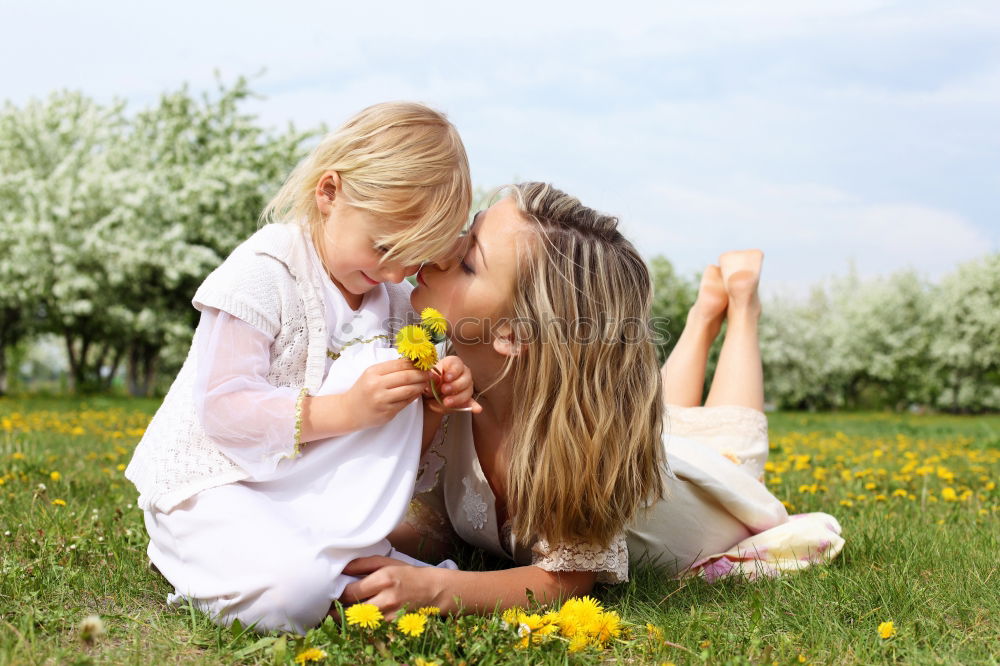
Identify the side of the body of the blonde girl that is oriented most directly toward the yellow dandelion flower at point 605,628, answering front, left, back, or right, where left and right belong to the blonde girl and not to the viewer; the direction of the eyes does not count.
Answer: front

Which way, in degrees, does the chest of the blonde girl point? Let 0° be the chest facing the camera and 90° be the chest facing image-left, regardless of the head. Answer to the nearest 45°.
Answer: approximately 315°

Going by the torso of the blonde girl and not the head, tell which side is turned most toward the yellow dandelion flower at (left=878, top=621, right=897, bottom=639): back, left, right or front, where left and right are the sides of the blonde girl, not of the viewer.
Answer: front

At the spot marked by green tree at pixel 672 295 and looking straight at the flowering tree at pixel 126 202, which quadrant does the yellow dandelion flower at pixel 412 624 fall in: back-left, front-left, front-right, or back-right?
front-left

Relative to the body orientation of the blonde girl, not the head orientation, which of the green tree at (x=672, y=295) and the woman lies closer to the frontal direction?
the woman

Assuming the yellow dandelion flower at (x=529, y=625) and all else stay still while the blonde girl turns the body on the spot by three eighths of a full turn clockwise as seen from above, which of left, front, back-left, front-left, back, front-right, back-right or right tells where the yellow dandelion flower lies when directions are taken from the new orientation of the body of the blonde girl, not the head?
back-left

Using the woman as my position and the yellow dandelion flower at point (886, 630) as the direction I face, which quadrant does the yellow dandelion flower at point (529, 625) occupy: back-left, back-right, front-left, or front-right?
front-right

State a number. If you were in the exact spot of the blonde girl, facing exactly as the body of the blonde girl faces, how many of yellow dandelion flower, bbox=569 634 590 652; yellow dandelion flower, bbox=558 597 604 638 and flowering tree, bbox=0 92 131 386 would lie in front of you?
2

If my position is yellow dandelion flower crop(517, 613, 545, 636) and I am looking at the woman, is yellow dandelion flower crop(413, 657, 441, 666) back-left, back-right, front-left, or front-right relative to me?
back-left

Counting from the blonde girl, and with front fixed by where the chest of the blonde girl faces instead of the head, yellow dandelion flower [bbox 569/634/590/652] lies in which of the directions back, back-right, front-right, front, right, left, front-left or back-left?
front

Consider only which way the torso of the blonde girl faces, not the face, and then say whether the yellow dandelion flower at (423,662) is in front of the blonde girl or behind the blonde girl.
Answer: in front

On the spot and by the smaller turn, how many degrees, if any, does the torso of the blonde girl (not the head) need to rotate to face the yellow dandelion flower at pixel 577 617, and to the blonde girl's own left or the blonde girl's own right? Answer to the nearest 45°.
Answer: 0° — they already face it

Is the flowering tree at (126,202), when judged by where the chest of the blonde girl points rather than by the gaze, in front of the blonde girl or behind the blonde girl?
behind

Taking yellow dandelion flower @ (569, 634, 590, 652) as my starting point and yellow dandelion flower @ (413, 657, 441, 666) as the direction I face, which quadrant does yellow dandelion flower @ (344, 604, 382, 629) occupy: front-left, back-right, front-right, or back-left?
front-right
